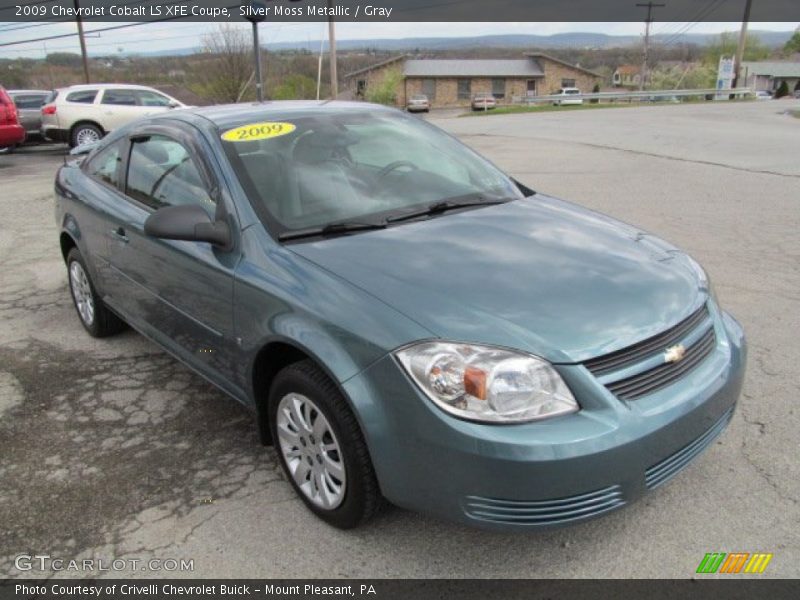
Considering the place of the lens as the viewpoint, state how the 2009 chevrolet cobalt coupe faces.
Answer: facing the viewer and to the right of the viewer

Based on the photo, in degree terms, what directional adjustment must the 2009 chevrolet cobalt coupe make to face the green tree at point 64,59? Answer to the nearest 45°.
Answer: approximately 180°

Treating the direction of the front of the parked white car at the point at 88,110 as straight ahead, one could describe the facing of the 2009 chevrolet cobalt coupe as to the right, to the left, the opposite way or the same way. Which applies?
to the right

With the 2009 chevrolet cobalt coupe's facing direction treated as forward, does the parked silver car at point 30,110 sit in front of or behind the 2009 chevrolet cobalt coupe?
behind

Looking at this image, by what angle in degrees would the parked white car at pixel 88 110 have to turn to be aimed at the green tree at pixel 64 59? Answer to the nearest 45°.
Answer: approximately 90° to its left

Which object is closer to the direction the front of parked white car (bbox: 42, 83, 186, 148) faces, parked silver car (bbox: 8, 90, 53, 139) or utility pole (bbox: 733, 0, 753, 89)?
the utility pole

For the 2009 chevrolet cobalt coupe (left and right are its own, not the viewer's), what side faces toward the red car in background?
back

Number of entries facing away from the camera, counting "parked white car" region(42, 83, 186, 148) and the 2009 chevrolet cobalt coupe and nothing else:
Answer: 0

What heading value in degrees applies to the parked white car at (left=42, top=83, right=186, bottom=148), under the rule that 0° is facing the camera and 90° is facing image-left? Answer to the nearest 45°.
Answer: approximately 270°

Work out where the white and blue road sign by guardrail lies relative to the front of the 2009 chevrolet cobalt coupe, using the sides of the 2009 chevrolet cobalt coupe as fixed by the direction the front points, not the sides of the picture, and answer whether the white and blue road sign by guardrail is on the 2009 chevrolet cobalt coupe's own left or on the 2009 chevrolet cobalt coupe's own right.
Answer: on the 2009 chevrolet cobalt coupe's own left

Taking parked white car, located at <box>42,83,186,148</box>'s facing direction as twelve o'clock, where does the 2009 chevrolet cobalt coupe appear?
The 2009 chevrolet cobalt coupe is roughly at 3 o'clock from the parked white car.

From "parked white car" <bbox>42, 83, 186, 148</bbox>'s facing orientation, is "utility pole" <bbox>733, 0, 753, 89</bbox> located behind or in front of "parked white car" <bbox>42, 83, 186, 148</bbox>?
in front
